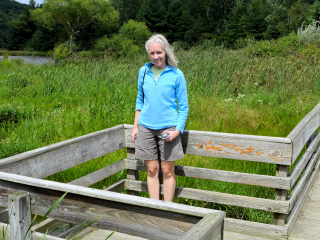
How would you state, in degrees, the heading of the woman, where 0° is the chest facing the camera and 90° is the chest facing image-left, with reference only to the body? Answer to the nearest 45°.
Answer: approximately 0°

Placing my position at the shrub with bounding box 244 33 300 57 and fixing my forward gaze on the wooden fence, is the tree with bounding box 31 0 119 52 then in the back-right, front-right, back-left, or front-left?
back-right

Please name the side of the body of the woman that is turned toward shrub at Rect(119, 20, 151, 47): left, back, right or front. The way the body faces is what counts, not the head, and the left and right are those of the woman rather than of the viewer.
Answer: back

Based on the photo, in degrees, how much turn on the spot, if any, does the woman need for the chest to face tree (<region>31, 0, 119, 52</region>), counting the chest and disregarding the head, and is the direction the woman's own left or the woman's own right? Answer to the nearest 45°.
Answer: approximately 180°

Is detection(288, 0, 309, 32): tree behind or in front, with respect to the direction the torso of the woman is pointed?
behind

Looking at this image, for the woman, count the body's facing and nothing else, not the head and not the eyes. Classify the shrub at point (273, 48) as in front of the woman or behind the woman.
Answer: behind
